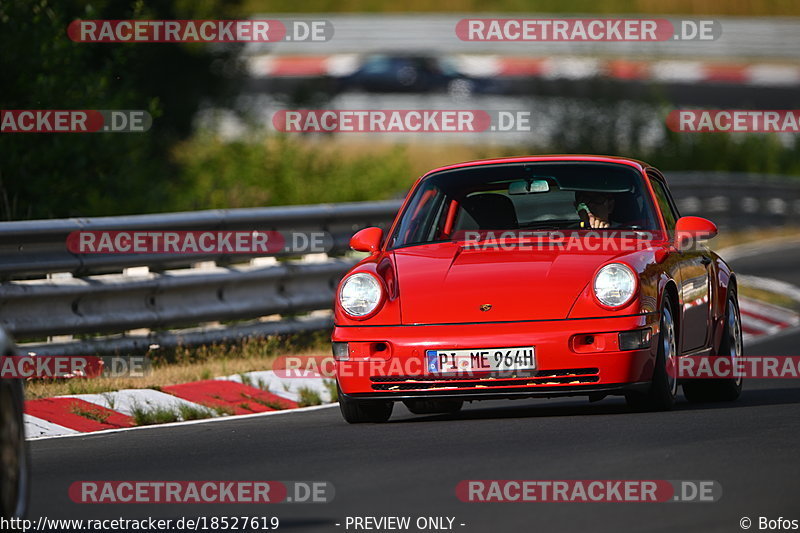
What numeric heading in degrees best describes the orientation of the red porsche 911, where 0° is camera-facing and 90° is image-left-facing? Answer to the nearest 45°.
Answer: approximately 0°

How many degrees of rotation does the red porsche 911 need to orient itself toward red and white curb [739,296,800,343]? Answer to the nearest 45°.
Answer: approximately 180°

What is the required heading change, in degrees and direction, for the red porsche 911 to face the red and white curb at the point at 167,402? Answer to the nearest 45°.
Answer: approximately 90° to its right
